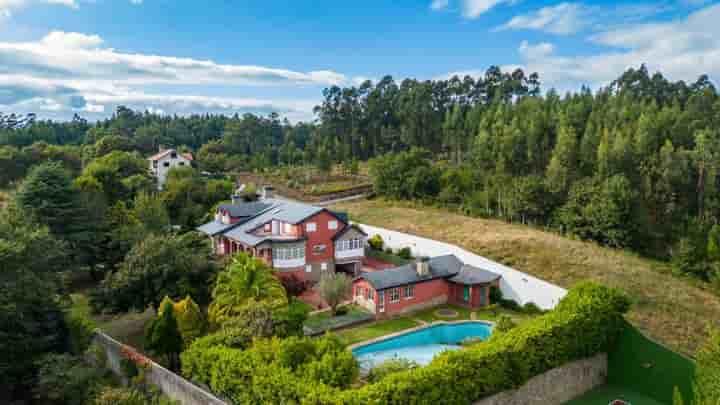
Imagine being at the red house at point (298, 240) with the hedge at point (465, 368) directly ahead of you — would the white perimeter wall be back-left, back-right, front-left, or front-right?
front-left

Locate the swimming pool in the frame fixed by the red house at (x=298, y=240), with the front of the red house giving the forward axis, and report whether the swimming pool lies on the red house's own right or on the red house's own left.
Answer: on the red house's own left

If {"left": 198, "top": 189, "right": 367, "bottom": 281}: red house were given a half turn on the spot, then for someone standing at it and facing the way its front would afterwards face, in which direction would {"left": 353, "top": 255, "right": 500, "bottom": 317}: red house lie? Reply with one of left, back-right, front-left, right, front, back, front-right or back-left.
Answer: right

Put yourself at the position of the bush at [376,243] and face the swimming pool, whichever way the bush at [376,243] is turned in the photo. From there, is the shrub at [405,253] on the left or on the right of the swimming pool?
left

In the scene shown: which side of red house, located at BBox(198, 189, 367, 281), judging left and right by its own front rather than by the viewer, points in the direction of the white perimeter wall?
left

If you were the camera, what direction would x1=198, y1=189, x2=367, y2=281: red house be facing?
facing the viewer and to the left of the viewer

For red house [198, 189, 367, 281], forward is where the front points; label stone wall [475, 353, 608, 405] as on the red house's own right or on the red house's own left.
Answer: on the red house's own left

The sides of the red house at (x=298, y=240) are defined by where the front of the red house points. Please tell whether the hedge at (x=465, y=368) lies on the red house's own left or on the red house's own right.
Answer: on the red house's own left

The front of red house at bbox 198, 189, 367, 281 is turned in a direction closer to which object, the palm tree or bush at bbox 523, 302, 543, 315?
the palm tree

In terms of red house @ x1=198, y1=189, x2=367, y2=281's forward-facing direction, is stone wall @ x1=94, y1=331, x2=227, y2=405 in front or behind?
in front

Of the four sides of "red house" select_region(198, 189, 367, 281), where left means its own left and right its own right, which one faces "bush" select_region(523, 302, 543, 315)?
left

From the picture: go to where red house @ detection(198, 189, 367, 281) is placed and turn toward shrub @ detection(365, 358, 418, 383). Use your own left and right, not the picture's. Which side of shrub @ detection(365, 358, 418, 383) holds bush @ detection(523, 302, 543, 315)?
left
